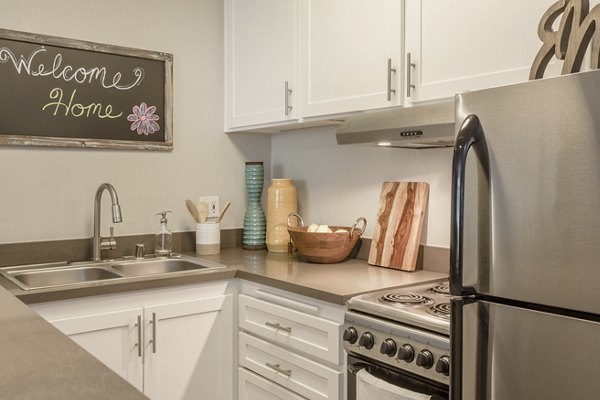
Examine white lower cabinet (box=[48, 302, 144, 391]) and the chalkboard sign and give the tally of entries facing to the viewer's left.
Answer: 0

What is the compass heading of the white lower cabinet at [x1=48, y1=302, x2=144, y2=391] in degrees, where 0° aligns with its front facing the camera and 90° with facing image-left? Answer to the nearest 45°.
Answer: approximately 315°

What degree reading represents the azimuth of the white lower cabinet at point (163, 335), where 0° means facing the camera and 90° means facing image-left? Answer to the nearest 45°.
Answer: approximately 315°

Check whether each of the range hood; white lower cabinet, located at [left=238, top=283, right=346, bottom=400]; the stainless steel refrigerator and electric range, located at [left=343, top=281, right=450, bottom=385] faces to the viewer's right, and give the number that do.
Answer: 0

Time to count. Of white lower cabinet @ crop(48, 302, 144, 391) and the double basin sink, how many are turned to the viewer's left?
0

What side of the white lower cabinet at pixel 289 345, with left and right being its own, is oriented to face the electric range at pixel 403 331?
left

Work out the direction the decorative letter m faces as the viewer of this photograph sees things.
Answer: facing the viewer and to the left of the viewer

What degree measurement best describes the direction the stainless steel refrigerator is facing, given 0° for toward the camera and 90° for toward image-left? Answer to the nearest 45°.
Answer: approximately 45°

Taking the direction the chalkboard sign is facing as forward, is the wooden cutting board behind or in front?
in front

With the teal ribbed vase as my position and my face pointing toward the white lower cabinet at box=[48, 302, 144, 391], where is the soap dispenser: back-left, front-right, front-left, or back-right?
front-right

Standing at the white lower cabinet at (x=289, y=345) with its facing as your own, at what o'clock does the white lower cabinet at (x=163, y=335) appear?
the white lower cabinet at (x=163, y=335) is roughly at 2 o'clock from the white lower cabinet at (x=289, y=345).

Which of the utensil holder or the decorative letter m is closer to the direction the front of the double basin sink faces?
the decorative letter m

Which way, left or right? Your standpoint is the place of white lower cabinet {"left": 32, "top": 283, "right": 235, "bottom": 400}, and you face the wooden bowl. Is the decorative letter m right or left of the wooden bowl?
right
